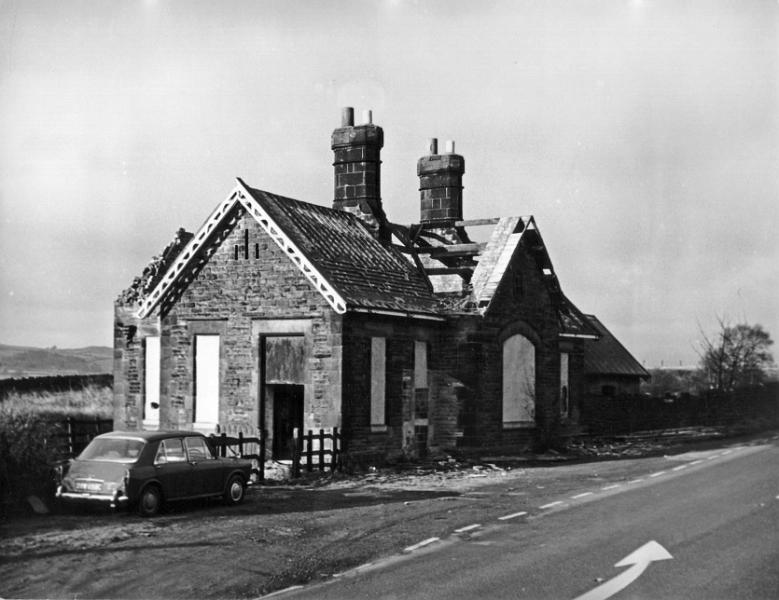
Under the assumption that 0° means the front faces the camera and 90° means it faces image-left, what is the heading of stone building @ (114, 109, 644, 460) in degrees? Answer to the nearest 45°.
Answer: approximately 45°

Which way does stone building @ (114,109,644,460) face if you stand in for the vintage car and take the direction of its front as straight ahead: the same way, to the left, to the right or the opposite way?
the opposite way

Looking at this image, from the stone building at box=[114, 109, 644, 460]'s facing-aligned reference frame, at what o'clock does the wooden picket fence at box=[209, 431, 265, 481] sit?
The wooden picket fence is roughly at 11 o'clock from the stone building.

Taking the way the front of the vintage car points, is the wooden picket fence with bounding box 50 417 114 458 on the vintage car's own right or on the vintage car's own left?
on the vintage car's own left

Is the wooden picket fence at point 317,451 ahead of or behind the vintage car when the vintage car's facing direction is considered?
ahead

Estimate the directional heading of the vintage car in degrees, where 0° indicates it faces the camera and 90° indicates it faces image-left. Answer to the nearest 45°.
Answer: approximately 225°

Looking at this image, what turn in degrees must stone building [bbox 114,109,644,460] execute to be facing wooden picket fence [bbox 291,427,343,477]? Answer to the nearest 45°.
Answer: approximately 45° to its left
